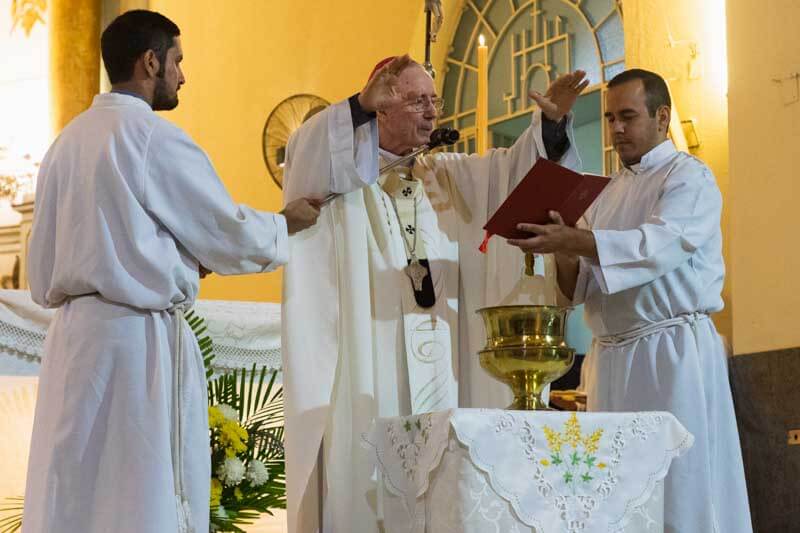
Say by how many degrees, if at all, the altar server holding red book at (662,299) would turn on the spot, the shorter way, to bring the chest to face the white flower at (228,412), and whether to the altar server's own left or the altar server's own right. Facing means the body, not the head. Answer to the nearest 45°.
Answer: approximately 45° to the altar server's own right

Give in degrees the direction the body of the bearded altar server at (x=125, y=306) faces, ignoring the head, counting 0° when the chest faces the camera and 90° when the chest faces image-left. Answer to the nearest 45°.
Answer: approximately 225°

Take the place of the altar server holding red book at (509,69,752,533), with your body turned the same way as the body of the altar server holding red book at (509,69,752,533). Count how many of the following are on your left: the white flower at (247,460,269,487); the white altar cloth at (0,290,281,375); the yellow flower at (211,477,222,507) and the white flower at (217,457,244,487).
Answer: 0

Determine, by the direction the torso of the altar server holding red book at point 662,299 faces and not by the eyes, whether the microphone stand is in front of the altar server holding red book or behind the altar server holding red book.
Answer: in front

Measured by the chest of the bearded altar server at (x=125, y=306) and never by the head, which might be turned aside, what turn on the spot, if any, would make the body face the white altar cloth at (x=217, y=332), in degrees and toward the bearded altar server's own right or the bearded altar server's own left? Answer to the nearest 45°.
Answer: approximately 45° to the bearded altar server's own left

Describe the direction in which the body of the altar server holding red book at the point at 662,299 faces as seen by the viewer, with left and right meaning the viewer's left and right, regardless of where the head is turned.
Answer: facing the viewer and to the left of the viewer

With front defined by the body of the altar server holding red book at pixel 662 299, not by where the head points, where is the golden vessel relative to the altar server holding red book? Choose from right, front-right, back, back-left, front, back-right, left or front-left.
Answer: front

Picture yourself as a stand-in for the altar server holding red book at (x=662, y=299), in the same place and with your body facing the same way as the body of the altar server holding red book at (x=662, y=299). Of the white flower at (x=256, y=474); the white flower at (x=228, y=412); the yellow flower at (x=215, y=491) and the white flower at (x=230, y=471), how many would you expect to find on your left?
0

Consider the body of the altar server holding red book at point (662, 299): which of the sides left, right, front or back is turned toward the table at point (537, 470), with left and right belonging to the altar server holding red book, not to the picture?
front

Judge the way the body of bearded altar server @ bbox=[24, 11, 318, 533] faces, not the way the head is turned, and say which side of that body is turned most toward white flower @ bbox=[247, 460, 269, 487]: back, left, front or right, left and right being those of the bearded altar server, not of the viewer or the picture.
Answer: front
